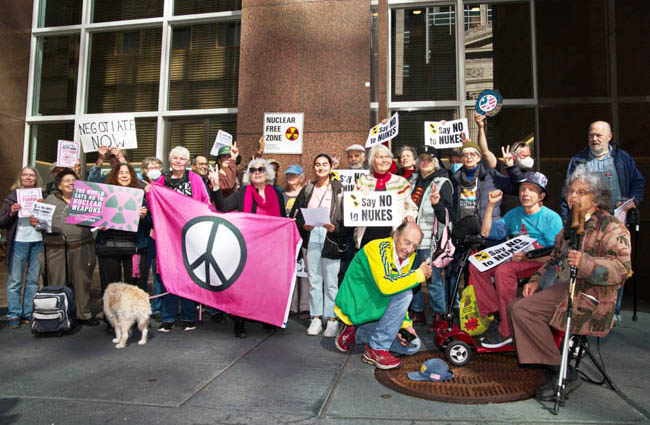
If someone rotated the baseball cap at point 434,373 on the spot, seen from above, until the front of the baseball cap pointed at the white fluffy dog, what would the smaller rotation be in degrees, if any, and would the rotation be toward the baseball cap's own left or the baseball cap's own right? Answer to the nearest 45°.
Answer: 0° — it already faces it

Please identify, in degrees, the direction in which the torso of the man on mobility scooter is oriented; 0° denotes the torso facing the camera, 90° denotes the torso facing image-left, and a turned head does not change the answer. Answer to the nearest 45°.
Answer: approximately 45°

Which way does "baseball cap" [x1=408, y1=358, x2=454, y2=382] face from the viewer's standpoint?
to the viewer's left
